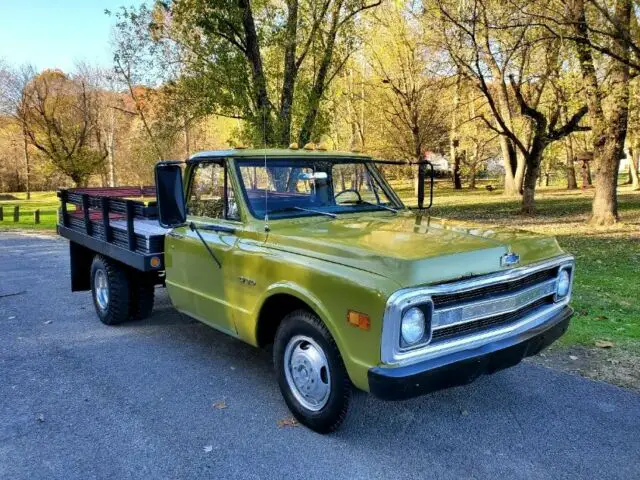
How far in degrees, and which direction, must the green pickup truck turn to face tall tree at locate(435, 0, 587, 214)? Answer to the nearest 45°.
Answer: approximately 90° to its left

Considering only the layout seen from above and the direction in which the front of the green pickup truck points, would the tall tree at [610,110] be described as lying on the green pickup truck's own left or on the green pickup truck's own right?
on the green pickup truck's own left

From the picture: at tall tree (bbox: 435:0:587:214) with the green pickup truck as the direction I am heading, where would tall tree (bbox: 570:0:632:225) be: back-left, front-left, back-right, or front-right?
front-left

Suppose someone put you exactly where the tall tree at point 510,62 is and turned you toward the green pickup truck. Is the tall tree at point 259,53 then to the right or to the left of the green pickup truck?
right

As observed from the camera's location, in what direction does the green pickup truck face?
facing the viewer and to the right of the viewer

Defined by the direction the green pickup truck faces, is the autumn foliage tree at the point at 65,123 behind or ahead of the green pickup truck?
behind

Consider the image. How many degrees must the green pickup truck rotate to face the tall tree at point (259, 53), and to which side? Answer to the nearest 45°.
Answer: approximately 135° to its left

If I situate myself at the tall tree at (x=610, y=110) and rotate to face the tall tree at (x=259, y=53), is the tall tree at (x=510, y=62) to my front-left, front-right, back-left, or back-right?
front-right
